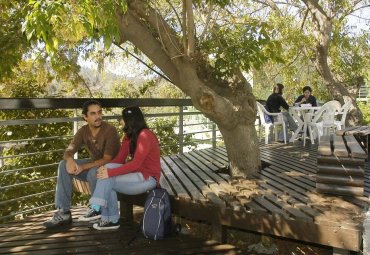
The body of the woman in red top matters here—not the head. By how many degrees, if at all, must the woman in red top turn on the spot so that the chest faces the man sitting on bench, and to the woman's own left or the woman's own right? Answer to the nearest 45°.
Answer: approximately 45° to the woman's own right

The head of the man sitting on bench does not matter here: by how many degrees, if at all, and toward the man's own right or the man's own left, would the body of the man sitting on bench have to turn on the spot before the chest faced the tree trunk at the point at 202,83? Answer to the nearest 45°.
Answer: approximately 135° to the man's own left

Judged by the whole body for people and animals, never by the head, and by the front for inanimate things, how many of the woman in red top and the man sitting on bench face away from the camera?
0

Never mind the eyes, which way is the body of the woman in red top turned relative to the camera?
to the viewer's left

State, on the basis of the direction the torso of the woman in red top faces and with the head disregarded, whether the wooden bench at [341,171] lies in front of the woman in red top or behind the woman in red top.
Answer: behind

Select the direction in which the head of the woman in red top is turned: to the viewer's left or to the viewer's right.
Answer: to the viewer's left

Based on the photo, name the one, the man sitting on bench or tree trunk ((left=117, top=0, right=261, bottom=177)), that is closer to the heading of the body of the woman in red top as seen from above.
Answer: the man sitting on bench
